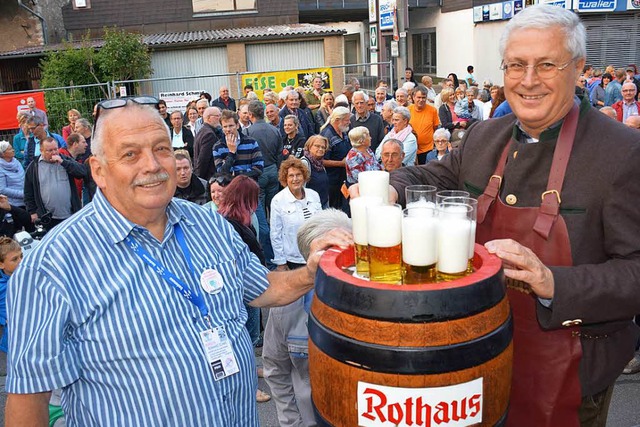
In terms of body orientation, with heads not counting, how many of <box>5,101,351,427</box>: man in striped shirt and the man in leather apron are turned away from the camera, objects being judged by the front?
0

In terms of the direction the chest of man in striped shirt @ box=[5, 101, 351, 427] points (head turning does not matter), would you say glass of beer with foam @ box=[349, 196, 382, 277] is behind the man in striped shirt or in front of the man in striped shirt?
in front

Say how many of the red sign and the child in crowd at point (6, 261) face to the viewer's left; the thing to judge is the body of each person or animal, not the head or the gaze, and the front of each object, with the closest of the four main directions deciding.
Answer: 0

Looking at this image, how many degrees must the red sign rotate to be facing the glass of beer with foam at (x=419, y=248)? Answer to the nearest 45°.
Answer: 0° — it already faces it

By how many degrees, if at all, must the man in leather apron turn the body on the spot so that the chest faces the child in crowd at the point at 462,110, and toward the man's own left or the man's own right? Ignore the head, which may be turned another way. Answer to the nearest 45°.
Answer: approximately 135° to the man's own right

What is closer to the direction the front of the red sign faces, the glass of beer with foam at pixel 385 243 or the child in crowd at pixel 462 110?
the glass of beer with foam
